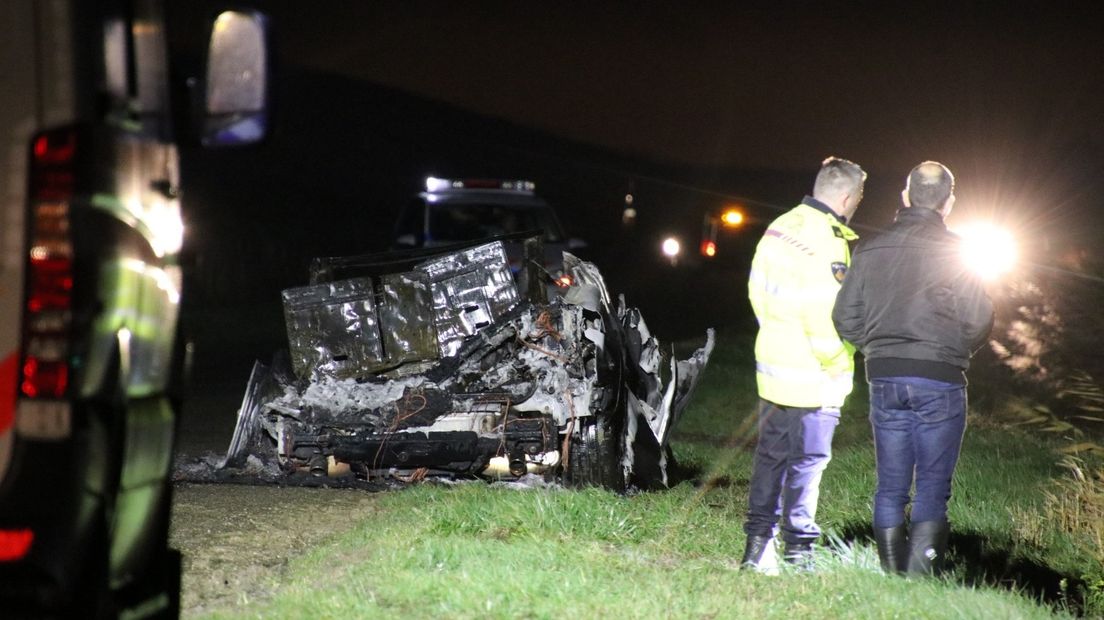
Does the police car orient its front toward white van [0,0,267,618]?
yes

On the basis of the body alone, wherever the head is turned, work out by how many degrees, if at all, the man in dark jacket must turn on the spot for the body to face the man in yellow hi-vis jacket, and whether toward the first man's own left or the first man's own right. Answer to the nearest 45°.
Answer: approximately 90° to the first man's own left

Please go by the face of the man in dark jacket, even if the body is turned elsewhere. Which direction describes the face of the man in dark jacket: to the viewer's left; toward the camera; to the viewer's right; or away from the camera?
away from the camera

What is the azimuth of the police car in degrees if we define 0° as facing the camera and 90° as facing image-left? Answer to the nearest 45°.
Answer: approximately 0°

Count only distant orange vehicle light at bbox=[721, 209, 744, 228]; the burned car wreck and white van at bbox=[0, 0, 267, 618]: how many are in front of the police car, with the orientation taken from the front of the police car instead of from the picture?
2

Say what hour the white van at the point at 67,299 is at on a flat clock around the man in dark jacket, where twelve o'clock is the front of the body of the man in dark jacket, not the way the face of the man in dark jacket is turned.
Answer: The white van is roughly at 7 o'clock from the man in dark jacket.

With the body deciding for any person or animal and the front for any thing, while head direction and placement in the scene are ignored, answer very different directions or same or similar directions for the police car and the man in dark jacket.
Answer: very different directions

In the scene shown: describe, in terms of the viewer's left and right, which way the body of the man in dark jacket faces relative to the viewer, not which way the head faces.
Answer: facing away from the viewer

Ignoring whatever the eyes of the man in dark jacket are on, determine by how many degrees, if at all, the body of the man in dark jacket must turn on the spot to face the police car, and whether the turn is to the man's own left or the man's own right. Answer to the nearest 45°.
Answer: approximately 45° to the man's own left
